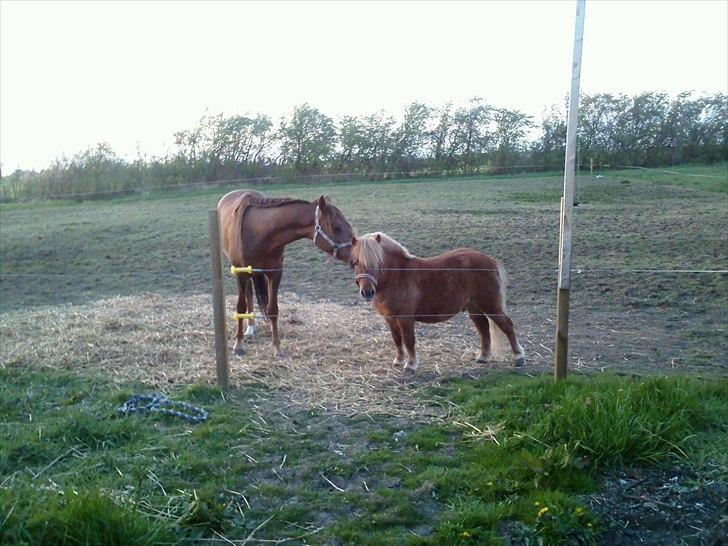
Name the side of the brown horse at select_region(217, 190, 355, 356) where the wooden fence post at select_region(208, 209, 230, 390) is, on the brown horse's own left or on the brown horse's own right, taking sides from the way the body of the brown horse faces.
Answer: on the brown horse's own right

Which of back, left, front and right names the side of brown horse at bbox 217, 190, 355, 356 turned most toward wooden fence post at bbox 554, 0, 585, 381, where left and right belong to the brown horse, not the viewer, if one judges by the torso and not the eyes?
front

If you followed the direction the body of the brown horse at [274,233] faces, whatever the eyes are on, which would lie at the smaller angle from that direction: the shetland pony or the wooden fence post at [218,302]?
the shetland pony

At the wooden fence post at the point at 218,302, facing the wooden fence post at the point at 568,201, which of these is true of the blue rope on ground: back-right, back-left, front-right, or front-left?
back-right

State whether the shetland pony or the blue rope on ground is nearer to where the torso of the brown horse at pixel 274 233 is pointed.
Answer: the shetland pony

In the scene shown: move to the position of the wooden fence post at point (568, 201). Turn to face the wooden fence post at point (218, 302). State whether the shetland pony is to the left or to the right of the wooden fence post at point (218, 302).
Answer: right

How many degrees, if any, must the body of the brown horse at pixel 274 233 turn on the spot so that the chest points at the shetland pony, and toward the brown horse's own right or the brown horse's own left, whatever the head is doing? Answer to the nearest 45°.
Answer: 0° — it already faces it

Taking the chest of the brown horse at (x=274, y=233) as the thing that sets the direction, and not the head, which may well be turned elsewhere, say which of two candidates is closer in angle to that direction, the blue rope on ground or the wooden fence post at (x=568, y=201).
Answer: the wooden fence post
